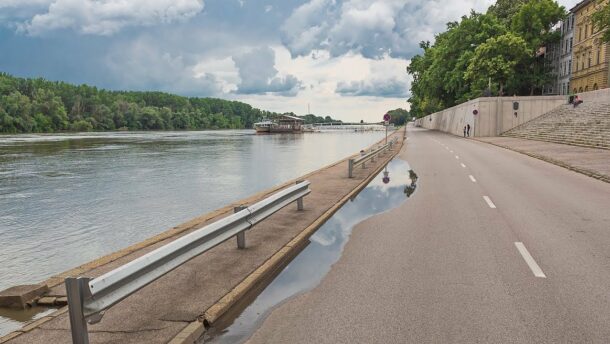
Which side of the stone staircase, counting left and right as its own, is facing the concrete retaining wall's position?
right

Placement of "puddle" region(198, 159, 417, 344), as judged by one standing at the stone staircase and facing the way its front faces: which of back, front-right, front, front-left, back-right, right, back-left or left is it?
front-left

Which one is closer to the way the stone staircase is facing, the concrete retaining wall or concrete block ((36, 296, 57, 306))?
the concrete block

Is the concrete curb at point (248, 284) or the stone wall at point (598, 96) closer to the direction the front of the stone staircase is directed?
the concrete curb

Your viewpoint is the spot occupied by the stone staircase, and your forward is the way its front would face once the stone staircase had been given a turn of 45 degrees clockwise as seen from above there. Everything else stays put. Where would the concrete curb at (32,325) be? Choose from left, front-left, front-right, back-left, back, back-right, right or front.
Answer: left

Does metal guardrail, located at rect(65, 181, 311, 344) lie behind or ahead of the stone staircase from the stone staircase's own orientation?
ahead

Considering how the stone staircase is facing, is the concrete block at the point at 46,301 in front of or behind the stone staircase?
in front

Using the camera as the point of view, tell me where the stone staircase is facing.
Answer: facing the viewer and to the left of the viewer

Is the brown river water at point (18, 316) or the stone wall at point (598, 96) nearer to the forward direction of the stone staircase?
the brown river water

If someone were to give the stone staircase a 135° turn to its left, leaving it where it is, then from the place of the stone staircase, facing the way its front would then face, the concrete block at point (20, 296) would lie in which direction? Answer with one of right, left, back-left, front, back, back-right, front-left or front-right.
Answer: right

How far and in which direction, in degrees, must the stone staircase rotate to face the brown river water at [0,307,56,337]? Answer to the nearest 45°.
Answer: approximately 45° to its left

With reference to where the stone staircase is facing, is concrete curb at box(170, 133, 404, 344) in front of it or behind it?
in front
